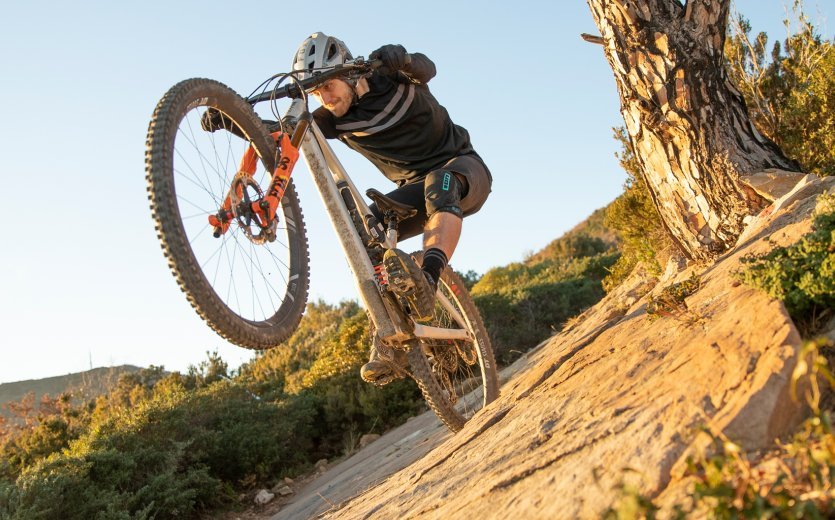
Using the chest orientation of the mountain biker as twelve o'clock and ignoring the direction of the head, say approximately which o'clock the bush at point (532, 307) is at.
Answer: The bush is roughly at 5 o'clock from the mountain biker.

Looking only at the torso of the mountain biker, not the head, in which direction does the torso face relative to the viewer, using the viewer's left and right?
facing the viewer and to the left of the viewer

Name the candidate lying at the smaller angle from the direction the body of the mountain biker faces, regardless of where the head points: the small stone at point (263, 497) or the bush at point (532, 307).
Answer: the small stone

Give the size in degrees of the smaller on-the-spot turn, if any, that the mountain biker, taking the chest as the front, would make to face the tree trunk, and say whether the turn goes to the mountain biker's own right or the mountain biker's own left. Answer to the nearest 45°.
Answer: approximately 135° to the mountain biker's own left
